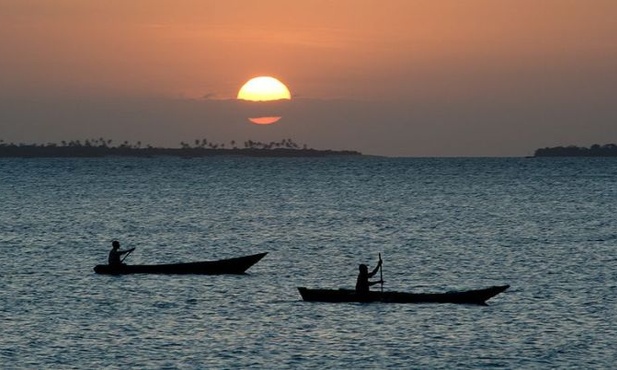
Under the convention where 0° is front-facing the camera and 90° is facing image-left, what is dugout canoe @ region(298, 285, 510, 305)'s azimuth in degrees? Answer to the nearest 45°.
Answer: approximately 270°
